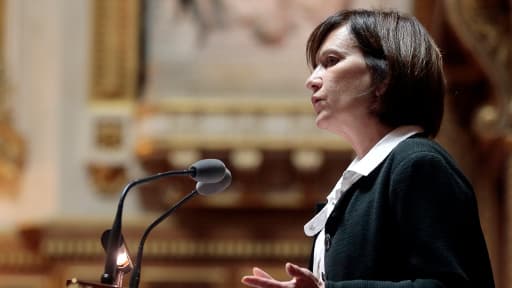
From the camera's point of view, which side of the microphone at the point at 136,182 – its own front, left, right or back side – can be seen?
right
